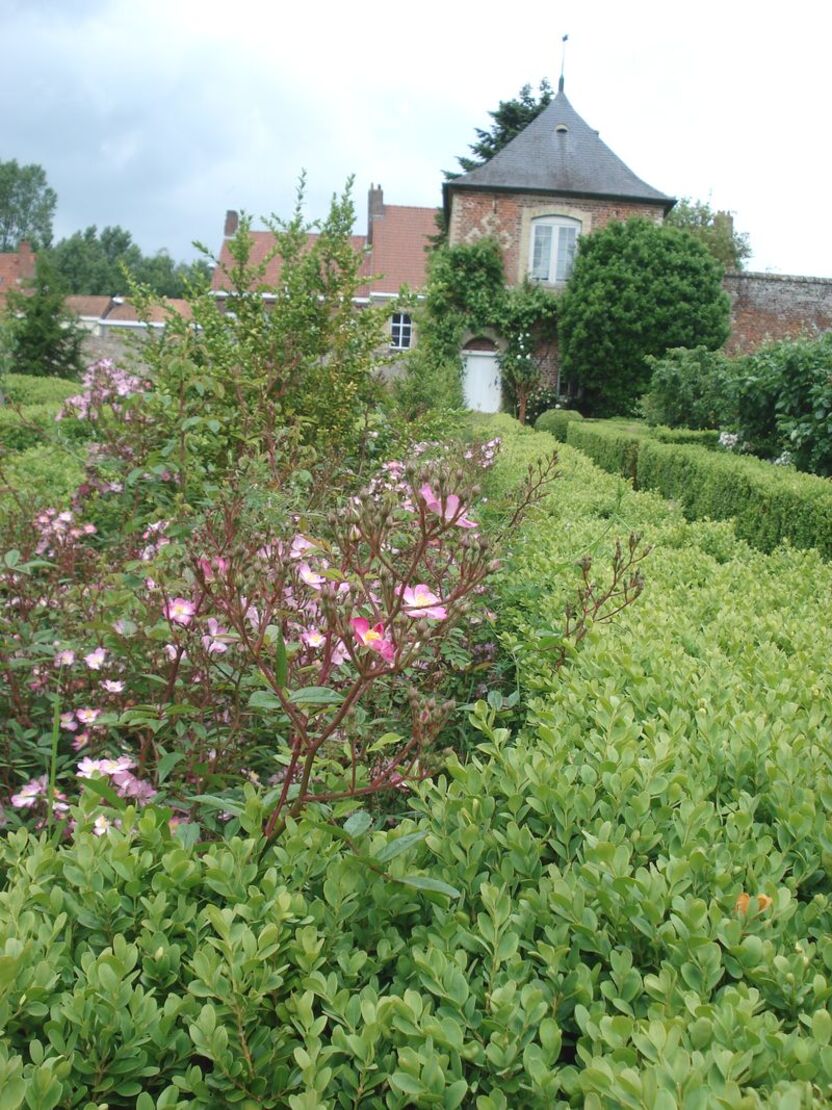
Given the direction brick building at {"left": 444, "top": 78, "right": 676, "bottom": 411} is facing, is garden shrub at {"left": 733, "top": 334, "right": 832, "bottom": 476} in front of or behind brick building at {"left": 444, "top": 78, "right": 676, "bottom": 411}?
in front

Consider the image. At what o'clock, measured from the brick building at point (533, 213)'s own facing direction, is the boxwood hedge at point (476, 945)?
The boxwood hedge is roughly at 12 o'clock from the brick building.

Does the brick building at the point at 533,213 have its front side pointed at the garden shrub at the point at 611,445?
yes

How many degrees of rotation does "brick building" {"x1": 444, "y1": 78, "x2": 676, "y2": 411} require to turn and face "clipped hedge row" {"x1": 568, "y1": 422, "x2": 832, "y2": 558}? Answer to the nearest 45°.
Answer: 0° — it already faces it

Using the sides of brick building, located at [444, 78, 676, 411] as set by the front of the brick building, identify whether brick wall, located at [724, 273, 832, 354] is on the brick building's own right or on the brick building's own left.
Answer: on the brick building's own left

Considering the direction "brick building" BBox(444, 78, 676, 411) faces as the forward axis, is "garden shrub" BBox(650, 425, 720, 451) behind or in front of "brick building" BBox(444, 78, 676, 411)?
in front

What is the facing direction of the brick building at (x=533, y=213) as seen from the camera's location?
facing the viewer

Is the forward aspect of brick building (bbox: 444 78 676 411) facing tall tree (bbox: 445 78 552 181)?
no

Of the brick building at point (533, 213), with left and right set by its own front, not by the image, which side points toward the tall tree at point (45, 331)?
right

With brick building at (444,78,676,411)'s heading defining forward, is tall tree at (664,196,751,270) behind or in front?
behind

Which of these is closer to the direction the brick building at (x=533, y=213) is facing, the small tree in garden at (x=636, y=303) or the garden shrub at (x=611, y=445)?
the garden shrub

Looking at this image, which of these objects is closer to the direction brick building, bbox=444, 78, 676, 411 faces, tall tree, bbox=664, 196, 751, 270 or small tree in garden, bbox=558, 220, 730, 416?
the small tree in garden

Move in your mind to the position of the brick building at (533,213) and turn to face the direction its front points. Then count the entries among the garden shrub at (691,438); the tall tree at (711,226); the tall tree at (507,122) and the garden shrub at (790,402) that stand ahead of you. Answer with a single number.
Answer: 2

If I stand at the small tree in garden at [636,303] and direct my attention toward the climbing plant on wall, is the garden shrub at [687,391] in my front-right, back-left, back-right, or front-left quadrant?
back-left

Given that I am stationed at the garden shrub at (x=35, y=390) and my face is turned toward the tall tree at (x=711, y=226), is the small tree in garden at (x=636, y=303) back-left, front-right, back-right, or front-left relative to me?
front-right

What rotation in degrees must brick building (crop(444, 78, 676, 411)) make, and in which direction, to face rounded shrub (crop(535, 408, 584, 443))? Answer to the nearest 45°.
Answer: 0° — it already faces it
